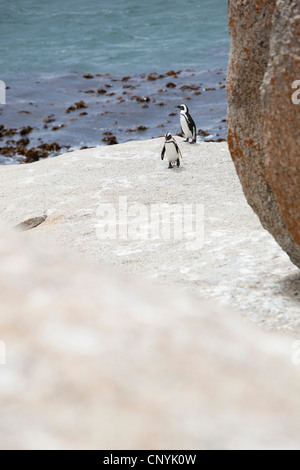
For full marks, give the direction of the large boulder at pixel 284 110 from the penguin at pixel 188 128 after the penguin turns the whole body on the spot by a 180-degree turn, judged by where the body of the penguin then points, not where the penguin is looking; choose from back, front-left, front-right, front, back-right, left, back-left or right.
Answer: back-right

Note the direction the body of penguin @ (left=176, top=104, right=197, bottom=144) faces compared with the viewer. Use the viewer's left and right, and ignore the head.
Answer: facing the viewer and to the left of the viewer

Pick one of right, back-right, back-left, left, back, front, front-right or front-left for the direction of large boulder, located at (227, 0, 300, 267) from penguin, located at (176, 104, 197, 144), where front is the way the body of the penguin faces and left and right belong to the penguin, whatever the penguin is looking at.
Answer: front-left

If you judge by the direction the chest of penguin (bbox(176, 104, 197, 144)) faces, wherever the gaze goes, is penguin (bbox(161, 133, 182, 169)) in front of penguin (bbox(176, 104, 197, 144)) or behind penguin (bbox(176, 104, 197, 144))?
in front
